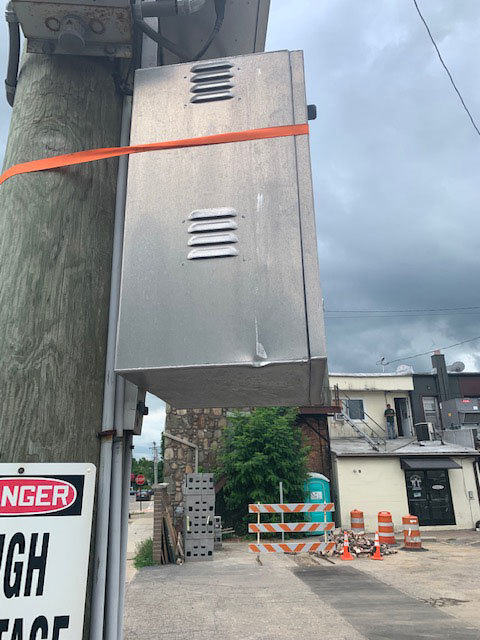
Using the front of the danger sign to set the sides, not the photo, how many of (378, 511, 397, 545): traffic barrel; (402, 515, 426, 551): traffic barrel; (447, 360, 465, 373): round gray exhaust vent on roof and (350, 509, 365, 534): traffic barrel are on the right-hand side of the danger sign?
0

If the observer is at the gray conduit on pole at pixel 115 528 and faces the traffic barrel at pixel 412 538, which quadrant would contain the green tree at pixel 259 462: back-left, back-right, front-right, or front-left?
front-left

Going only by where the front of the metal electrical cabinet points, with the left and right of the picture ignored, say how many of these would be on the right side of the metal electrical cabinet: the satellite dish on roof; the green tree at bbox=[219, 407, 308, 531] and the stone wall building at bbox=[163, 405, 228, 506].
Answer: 0

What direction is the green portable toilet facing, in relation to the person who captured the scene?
facing the viewer

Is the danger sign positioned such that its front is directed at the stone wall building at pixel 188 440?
no

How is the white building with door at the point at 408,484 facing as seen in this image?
toward the camera

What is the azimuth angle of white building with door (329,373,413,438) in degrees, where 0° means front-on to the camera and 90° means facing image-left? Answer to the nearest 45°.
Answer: approximately 0°

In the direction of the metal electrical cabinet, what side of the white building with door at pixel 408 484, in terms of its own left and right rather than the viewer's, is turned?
front

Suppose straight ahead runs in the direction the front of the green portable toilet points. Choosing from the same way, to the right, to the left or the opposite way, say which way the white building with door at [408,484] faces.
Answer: the same way

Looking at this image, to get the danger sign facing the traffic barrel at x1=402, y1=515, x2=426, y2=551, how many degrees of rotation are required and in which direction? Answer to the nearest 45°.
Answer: approximately 135° to its left

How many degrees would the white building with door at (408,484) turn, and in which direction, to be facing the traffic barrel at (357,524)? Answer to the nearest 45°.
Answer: approximately 45° to its right

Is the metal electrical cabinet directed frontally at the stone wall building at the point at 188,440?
no

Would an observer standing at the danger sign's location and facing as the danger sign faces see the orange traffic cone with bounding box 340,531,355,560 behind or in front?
behind

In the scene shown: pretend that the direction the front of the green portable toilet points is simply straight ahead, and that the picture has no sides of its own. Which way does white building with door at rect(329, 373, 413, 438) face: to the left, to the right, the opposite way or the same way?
the same way
